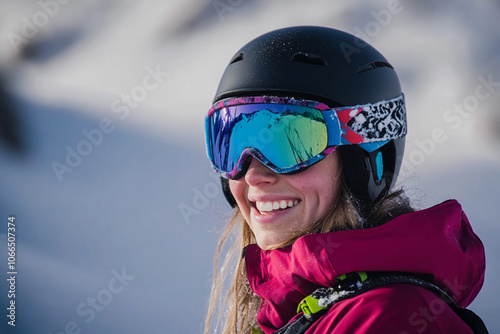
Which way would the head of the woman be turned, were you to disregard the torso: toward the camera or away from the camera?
toward the camera

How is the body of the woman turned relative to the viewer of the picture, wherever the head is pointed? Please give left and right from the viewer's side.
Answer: facing the viewer and to the left of the viewer
